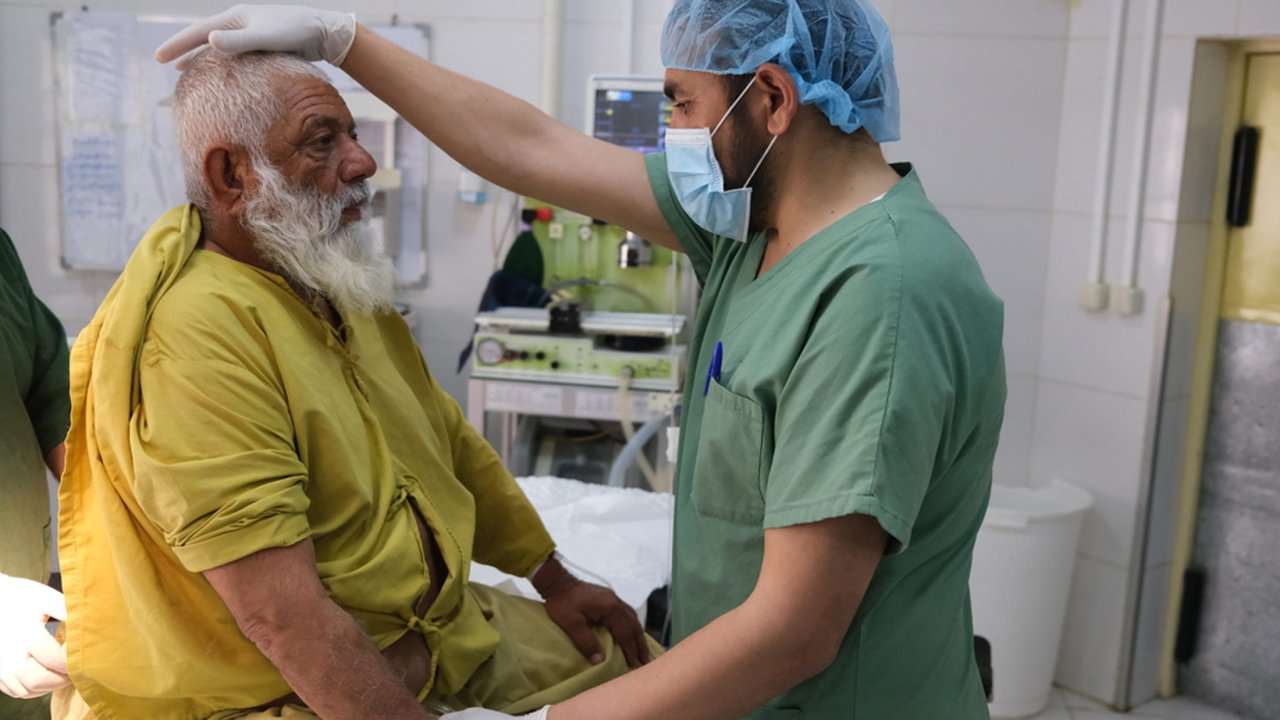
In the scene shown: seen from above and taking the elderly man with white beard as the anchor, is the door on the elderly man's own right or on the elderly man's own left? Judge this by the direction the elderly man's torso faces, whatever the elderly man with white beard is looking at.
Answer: on the elderly man's own left

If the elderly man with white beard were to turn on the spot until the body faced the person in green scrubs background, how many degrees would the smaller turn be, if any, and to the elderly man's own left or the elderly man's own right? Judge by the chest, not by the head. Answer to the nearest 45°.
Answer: approximately 180°

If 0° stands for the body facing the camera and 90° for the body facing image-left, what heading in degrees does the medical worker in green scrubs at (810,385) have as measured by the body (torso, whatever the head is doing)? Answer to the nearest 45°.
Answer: approximately 90°

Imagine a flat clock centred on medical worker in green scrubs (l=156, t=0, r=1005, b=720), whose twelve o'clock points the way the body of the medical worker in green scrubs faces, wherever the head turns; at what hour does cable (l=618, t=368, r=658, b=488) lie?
The cable is roughly at 3 o'clock from the medical worker in green scrubs.

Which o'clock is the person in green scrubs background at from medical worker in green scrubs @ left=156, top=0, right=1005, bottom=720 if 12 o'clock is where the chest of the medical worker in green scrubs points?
The person in green scrubs background is roughly at 1 o'clock from the medical worker in green scrubs.

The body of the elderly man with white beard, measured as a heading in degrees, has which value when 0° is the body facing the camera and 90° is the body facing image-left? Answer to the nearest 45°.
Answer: approximately 315°

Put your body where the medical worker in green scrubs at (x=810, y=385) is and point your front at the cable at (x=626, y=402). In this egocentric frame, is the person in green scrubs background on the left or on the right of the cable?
left

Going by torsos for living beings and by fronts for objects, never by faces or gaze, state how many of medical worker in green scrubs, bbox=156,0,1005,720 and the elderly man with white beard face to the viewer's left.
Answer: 1

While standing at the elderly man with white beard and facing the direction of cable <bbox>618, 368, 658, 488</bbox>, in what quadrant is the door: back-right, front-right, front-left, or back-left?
front-right

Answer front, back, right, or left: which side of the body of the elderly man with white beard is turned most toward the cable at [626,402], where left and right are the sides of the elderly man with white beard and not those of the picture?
left

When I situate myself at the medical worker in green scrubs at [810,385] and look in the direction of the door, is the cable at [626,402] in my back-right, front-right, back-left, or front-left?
front-left

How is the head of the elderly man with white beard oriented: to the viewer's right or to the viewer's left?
to the viewer's right

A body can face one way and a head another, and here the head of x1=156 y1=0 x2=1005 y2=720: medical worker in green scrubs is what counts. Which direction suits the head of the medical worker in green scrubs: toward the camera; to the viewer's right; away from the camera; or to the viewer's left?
to the viewer's left

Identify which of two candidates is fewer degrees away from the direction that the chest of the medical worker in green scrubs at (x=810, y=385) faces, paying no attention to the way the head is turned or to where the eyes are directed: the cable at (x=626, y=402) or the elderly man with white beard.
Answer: the elderly man with white beard

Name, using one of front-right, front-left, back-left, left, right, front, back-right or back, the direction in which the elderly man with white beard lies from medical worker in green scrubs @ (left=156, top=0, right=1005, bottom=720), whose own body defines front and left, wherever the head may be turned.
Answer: front
